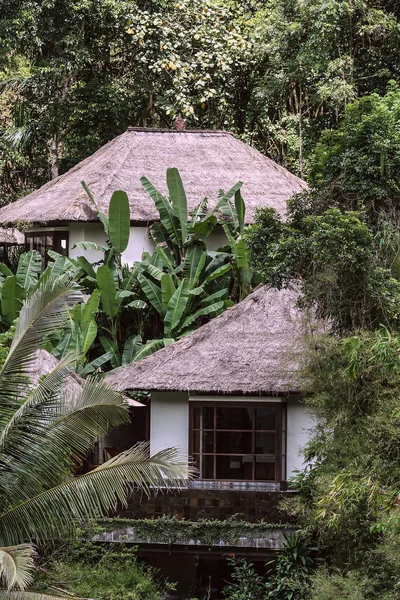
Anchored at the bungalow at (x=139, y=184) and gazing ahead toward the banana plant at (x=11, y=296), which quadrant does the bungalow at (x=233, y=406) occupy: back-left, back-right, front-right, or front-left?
front-left

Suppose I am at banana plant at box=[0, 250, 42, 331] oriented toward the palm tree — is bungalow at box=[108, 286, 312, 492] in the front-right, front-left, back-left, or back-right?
front-left

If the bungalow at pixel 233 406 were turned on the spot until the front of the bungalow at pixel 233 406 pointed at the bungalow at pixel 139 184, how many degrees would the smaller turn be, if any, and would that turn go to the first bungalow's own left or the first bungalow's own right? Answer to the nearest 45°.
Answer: approximately 180°

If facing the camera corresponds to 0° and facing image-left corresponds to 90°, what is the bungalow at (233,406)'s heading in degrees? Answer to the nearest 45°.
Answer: approximately 0°

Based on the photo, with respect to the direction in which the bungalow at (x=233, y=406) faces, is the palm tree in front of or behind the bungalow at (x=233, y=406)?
in front

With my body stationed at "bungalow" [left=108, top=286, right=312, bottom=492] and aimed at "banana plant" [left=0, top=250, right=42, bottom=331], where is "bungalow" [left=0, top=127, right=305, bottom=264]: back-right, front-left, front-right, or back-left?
front-right

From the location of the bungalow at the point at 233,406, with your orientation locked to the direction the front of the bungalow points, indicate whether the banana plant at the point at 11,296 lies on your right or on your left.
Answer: on your right

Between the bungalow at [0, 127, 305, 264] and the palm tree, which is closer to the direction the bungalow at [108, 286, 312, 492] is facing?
the palm tree

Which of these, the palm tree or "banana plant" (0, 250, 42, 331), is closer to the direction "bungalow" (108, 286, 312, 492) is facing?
the palm tree
